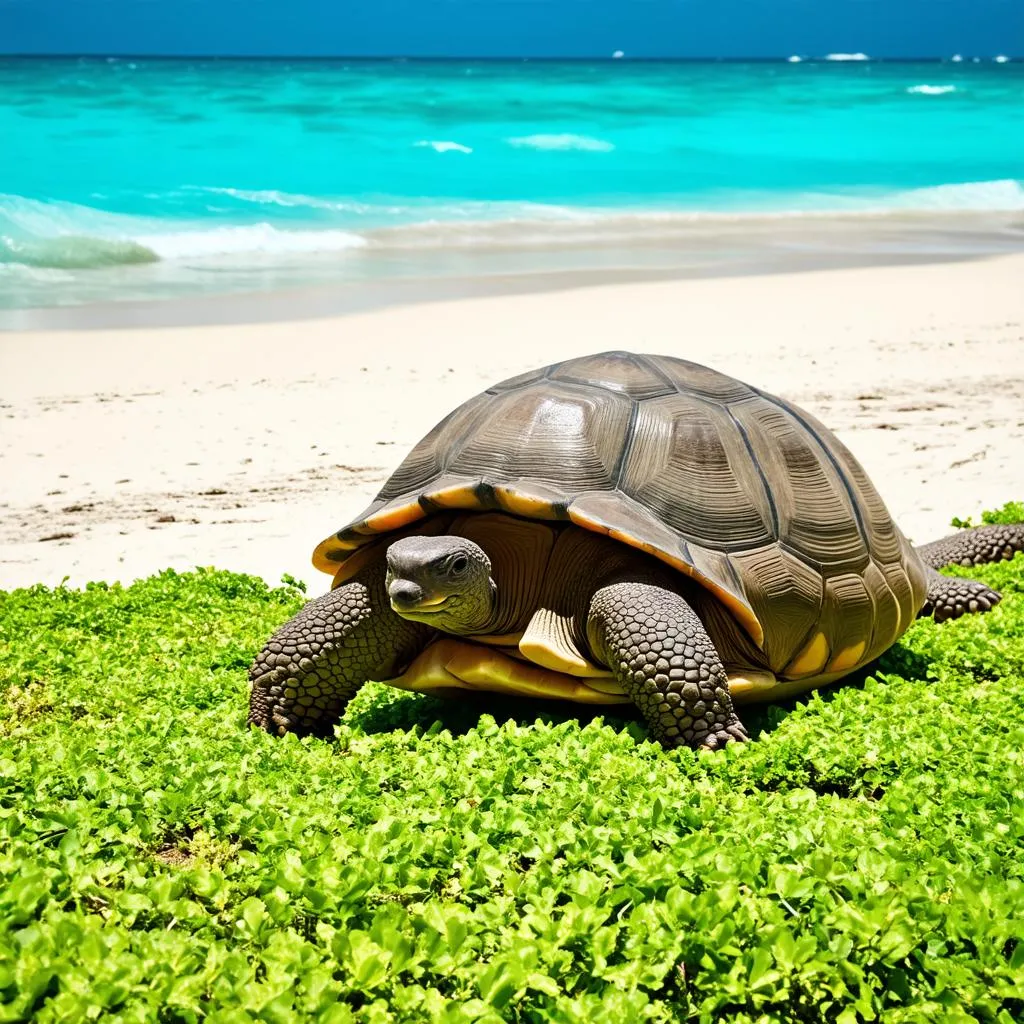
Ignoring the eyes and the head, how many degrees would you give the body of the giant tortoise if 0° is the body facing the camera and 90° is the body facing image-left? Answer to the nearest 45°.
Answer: approximately 45°
